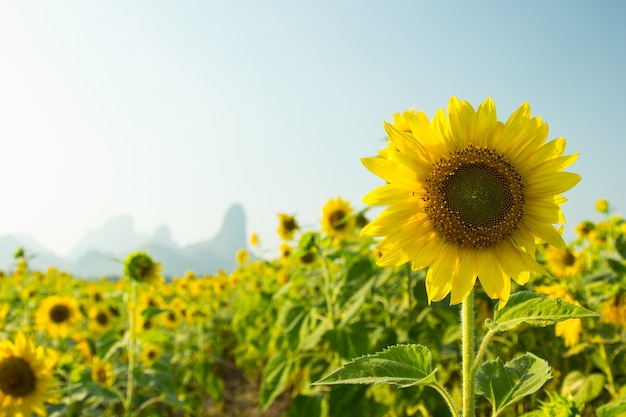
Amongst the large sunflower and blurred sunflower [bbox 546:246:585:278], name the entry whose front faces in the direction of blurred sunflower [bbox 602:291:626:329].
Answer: blurred sunflower [bbox 546:246:585:278]

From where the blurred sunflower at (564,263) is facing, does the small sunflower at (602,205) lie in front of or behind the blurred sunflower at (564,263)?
behind

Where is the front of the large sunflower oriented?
toward the camera

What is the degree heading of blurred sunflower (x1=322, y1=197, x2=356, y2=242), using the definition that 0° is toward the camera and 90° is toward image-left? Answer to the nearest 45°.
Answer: approximately 0°

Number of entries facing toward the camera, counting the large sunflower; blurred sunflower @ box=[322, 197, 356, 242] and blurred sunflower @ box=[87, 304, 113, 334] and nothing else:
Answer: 3

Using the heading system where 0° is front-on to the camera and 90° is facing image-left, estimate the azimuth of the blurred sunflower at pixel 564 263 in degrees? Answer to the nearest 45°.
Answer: approximately 0°

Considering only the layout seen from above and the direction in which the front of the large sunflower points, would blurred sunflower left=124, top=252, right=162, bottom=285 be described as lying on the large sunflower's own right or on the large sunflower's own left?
on the large sunflower's own right

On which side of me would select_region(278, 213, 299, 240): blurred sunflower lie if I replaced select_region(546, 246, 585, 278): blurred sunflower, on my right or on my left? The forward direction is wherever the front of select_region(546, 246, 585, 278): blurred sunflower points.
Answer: on my right
